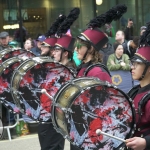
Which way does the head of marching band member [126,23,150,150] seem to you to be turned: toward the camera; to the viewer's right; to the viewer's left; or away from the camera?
to the viewer's left

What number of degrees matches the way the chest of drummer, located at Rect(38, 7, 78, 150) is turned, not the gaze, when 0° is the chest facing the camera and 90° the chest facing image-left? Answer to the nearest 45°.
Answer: approximately 90°

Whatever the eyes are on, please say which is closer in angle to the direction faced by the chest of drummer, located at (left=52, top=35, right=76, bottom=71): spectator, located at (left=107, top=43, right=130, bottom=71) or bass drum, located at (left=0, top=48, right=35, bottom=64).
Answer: the bass drum

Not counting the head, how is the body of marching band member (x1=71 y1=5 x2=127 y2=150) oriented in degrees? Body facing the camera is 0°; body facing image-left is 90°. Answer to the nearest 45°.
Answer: approximately 90°

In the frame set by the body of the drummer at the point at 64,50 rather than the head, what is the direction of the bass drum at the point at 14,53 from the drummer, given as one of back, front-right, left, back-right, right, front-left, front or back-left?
front-right

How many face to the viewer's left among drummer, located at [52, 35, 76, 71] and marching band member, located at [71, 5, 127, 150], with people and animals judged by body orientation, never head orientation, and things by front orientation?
2
